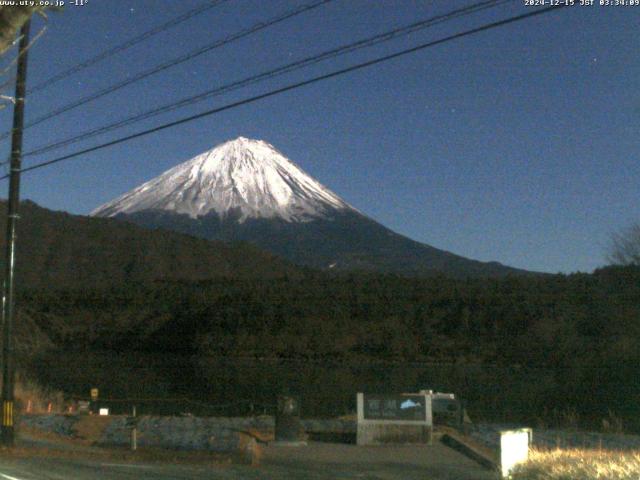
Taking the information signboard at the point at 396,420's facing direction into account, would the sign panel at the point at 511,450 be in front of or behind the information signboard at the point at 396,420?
in front

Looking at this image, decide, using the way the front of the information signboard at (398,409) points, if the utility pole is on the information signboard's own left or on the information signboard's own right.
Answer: on the information signboard's own right

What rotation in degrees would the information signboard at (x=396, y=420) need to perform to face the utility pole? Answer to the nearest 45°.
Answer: approximately 90° to its right

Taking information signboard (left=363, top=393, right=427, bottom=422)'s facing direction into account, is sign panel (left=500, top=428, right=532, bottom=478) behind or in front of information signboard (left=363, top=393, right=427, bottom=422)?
in front

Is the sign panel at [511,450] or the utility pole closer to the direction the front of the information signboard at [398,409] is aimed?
the sign panel

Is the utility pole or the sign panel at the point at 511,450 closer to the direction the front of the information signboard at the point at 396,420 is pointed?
the sign panel
